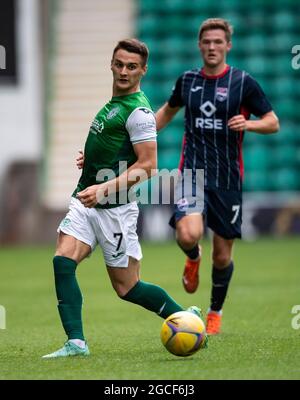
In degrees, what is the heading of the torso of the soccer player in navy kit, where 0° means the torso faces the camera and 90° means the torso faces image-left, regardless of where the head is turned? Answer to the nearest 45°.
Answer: approximately 0°

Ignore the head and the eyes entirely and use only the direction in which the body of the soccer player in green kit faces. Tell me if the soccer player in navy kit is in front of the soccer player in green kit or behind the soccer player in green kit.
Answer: behind

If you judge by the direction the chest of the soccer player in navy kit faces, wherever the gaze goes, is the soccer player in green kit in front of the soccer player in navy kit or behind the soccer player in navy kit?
in front
